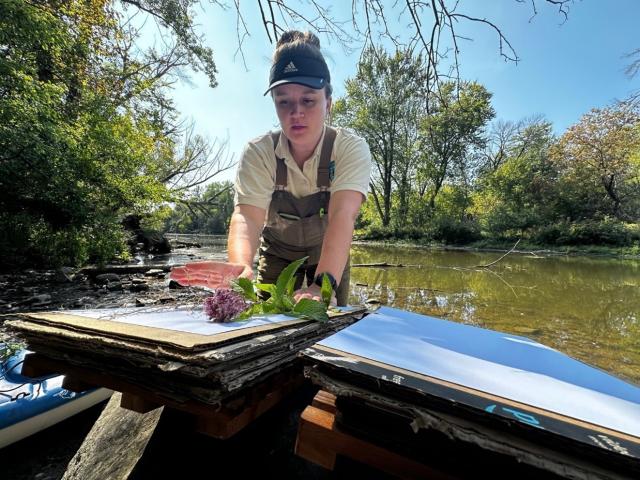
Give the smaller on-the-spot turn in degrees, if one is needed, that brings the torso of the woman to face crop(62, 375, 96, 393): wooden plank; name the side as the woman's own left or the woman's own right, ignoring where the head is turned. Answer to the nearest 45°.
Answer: approximately 45° to the woman's own right

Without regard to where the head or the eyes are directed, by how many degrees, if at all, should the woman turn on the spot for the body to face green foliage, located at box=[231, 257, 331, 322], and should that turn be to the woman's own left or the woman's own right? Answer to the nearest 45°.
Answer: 0° — they already face it

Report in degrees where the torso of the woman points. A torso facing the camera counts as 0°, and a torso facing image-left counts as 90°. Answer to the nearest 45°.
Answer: approximately 0°

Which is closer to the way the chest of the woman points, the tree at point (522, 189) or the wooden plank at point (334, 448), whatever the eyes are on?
the wooden plank

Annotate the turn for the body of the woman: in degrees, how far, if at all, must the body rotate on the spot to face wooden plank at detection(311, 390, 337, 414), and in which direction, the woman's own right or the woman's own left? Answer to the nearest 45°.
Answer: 0° — they already face it

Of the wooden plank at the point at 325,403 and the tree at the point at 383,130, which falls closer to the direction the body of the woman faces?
the wooden plank

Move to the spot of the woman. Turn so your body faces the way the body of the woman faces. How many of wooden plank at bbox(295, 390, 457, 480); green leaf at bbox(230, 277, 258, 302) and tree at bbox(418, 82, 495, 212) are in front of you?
2

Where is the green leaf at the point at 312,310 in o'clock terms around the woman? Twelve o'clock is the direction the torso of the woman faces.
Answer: The green leaf is roughly at 12 o'clock from the woman.

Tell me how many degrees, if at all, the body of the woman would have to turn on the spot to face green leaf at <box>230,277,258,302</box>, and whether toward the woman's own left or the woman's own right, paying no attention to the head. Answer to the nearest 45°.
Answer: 0° — they already face it

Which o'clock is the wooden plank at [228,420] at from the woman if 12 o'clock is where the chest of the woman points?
The wooden plank is roughly at 12 o'clock from the woman.

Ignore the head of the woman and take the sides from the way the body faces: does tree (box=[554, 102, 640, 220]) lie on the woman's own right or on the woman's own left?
on the woman's own left

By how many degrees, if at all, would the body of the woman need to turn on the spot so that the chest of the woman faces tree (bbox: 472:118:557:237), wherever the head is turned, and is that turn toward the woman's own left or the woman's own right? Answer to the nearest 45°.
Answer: approximately 135° to the woman's own left

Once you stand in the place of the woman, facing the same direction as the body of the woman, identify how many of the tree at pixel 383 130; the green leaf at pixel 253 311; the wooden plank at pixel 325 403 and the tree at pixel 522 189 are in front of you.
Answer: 2
